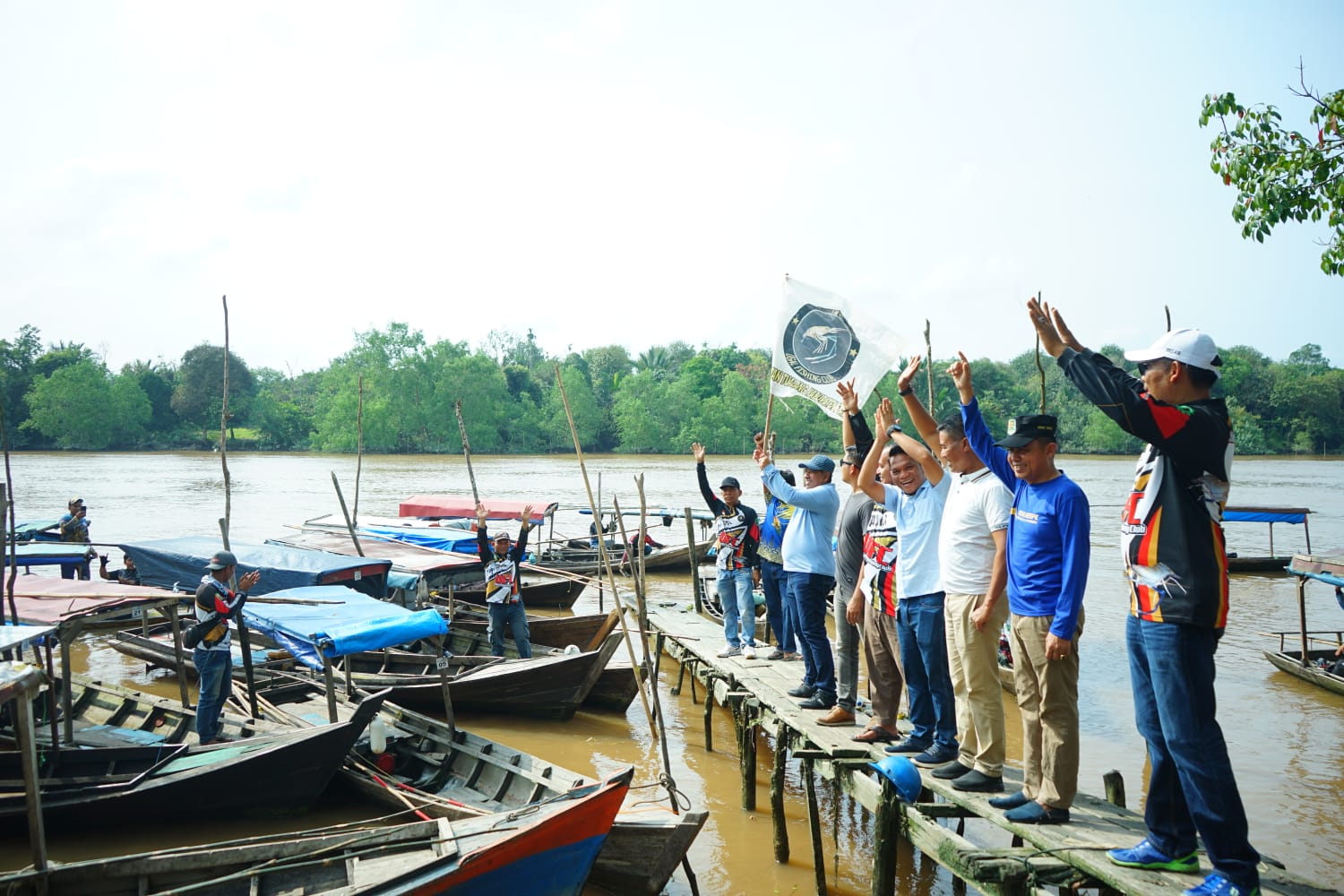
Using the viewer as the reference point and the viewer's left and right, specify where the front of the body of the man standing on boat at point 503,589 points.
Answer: facing the viewer

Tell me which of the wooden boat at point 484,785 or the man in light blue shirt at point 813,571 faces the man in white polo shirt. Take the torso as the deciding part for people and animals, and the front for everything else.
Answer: the wooden boat

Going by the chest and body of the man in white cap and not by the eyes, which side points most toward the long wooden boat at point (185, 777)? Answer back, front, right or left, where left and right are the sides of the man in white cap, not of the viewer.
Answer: front

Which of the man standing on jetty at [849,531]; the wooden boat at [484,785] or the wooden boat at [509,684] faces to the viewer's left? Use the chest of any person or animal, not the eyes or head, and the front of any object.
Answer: the man standing on jetty

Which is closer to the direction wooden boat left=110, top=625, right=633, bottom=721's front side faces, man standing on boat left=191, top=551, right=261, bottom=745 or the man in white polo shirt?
the man in white polo shirt

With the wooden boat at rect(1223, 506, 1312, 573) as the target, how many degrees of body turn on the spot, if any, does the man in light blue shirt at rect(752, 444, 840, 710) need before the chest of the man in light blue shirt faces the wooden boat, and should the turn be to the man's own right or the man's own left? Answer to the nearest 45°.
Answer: approximately 135° to the man's own right

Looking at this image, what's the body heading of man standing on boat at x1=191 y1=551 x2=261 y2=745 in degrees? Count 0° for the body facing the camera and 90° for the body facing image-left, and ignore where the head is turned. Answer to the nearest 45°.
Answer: approximately 270°

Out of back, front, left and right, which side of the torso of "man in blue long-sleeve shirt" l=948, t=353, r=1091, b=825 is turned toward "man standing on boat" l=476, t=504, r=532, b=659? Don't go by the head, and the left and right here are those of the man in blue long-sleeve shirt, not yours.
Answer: right

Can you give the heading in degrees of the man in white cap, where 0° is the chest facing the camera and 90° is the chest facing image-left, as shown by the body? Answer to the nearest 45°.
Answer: approximately 90°

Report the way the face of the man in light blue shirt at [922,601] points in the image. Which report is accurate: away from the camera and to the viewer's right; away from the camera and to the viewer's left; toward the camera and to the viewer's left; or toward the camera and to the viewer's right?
toward the camera and to the viewer's left

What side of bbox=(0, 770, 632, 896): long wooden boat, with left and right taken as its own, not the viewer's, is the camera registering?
right

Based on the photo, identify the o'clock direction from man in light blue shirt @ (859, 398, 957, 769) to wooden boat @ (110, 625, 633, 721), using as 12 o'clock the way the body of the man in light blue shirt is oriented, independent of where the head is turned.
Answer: The wooden boat is roughly at 3 o'clock from the man in light blue shirt.
